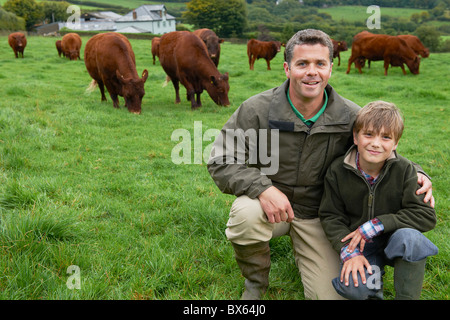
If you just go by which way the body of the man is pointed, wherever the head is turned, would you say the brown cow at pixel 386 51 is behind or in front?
behind

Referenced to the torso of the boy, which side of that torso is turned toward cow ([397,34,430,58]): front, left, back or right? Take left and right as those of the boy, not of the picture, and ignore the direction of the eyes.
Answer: back

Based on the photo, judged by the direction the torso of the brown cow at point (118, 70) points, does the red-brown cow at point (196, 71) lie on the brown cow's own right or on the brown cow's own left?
on the brown cow's own left

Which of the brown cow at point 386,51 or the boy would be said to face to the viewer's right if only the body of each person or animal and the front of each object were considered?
the brown cow

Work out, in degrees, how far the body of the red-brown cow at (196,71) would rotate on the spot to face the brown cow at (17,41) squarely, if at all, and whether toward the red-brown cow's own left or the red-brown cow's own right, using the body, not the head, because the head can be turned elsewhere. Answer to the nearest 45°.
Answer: approximately 180°

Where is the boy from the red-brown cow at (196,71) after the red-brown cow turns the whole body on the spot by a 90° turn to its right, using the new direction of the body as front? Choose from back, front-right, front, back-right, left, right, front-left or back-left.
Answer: front-left

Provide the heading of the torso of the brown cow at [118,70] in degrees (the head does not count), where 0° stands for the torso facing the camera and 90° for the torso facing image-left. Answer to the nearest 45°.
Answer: approximately 315°

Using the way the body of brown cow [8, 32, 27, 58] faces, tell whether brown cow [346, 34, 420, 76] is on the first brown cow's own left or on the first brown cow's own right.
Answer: on the first brown cow's own left

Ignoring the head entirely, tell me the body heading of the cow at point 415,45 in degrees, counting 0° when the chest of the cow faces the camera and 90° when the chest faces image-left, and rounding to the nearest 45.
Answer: approximately 270°
